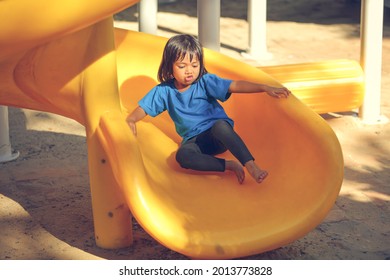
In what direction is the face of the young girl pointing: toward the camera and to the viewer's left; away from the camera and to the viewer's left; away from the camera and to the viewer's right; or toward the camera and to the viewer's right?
toward the camera and to the viewer's right

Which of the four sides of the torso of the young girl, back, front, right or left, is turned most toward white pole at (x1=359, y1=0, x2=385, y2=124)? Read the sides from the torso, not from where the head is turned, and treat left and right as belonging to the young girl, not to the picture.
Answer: left

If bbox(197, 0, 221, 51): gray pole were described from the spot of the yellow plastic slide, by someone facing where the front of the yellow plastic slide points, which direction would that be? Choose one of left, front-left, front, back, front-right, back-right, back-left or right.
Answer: back-left

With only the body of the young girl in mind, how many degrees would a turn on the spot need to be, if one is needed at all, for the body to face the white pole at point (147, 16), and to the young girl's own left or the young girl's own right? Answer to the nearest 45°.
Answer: approximately 135° to the young girl's own left

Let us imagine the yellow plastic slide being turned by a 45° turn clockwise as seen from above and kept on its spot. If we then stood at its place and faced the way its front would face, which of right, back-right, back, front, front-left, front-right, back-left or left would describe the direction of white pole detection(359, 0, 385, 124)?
back-left

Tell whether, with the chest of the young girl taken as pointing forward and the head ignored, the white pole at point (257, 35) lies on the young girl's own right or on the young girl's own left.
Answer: on the young girl's own left

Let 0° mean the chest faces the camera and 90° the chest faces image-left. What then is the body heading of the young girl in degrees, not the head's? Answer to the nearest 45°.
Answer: approximately 315°

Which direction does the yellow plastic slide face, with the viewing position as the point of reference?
facing the viewer and to the right of the viewer

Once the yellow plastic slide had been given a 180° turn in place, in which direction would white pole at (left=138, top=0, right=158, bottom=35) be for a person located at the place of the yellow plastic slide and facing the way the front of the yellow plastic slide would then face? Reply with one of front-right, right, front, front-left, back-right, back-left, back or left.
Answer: front-right

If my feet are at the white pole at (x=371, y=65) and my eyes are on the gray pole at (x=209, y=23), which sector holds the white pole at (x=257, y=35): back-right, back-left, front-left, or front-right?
front-right

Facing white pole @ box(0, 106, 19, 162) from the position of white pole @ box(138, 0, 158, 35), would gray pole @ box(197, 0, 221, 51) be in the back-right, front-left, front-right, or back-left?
front-left
